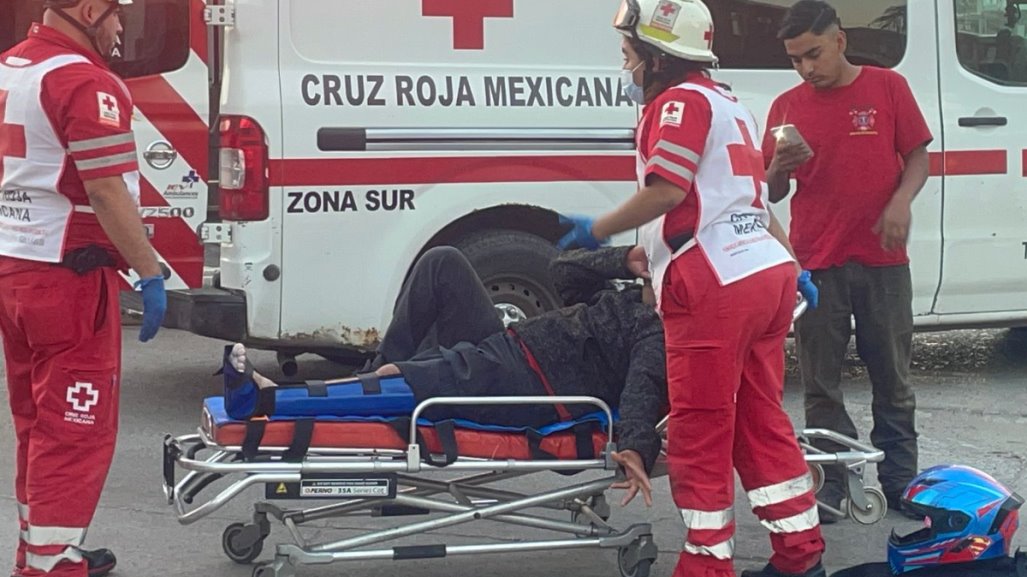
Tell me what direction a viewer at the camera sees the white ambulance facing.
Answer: facing away from the viewer and to the right of the viewer

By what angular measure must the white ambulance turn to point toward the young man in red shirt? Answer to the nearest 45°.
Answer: approximately 90° to its right

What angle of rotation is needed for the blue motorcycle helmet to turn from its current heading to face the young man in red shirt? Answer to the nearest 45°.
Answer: approximately 90° to its right

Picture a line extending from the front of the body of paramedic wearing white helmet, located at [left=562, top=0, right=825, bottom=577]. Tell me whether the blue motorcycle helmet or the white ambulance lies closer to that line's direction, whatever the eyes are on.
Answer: the white ambulance

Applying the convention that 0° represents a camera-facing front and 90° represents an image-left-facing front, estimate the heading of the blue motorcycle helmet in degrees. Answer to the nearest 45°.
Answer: approximately 90°

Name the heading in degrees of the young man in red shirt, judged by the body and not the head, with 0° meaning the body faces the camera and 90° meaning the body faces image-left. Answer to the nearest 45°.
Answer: approximately 45°

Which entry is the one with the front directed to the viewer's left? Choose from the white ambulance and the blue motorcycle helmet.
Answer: the blue motorcycle helmet

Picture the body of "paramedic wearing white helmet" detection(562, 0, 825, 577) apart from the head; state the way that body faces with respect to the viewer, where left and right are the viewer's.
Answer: facing away from the viewer and to the left of the viewer

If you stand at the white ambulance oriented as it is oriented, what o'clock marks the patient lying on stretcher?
The patient lying on stretcher is roughly at 4 o'clock from the white ambulance.

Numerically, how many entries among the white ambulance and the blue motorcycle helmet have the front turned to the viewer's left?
1
